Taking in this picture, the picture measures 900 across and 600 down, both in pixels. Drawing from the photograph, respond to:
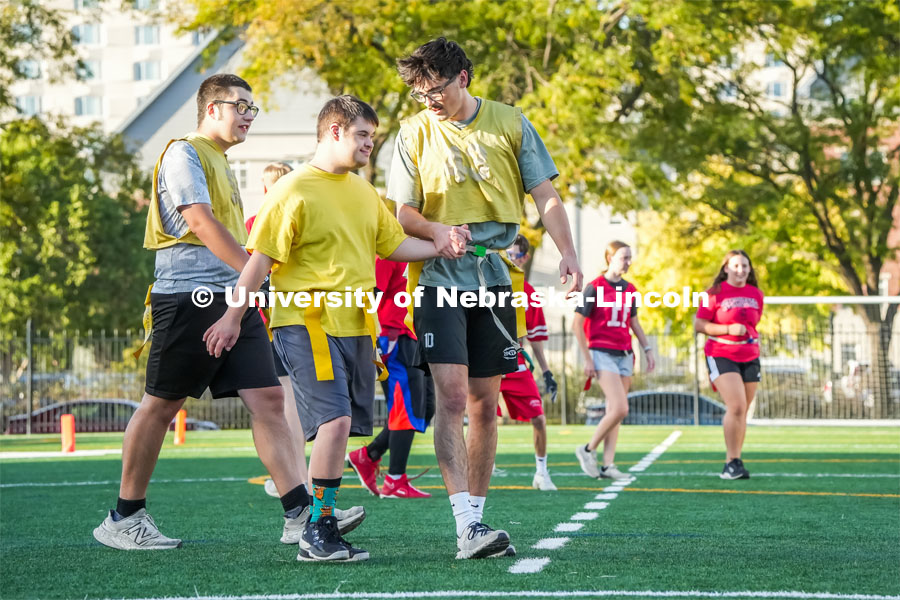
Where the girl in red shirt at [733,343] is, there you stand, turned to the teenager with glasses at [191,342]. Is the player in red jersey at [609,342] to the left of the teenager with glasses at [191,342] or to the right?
right

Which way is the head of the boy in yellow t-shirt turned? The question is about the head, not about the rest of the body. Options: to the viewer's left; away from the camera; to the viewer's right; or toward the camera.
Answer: to the viewer's right

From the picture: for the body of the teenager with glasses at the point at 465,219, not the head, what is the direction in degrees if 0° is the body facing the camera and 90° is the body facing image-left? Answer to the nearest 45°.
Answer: approximately 0°

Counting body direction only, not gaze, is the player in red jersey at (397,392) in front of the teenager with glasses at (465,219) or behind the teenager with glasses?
behind

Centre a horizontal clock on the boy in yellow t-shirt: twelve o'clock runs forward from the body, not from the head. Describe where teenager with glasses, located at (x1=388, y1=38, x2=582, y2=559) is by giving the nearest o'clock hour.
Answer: The teenager with glasses is roughly at 10 o'clock from the boy in yellow t-shirt.

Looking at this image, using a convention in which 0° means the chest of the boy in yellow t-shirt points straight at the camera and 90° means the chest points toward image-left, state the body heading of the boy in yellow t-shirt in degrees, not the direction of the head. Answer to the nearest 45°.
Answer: approximately 315°

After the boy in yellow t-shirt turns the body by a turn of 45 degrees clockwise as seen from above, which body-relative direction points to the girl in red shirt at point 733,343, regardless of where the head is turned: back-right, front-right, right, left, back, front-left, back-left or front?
back-left

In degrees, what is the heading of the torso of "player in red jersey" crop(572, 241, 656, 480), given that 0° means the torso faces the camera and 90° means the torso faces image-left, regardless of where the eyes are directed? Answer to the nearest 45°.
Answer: approximately 315°

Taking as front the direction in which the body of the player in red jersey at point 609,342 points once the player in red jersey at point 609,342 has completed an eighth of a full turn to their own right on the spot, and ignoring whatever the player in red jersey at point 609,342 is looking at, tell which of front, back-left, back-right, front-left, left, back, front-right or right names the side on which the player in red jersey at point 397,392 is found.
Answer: front-right
